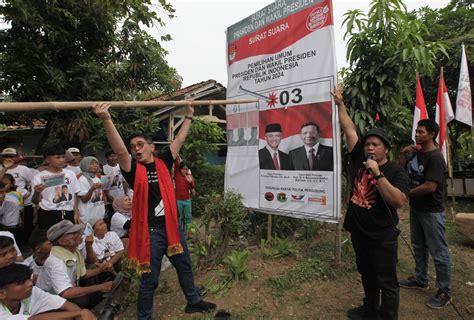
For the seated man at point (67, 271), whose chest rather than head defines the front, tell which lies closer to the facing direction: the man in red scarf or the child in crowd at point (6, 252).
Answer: the man in red scarf

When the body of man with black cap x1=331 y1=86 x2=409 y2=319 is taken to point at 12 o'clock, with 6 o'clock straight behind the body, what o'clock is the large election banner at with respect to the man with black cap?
The large election banner is roughly at 3 o'clock from the man with black cap.

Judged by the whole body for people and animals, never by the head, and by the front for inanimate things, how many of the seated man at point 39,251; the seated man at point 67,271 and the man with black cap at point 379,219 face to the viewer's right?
2

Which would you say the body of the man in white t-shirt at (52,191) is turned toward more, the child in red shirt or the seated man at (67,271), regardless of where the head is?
the seated man

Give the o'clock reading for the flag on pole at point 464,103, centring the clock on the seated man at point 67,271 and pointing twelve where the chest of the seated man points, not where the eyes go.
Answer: The flag on pole is roughly at 12 o'clock from the seated man.

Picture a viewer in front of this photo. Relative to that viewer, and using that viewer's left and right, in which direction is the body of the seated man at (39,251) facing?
facing to the right of the viewer

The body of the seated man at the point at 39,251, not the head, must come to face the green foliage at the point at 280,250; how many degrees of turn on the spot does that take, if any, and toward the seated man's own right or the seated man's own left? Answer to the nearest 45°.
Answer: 0° — they already face it

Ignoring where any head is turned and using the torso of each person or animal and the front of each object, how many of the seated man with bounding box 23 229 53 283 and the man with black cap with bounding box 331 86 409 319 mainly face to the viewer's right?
1

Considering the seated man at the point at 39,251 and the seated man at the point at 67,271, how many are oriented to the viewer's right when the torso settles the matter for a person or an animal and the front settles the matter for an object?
2

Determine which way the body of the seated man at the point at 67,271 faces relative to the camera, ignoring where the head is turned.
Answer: to the viewer's right

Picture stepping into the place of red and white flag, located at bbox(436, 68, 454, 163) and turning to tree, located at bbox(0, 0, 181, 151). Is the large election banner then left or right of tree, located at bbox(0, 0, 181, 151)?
left
